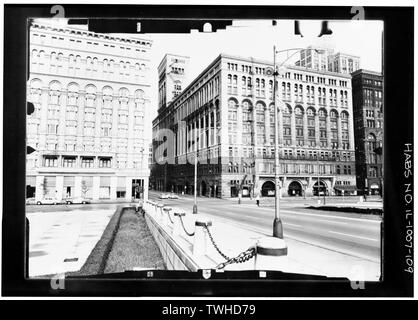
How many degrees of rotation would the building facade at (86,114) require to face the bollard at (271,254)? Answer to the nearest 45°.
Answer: approximately 45° to its left

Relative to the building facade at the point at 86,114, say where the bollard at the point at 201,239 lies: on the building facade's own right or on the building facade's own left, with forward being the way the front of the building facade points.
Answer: on the building facade's own left

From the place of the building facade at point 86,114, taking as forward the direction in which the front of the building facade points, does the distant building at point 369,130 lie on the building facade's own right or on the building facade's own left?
on the building facade's own left

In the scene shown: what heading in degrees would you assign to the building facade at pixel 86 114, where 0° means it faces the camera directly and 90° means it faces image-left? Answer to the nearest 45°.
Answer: approximately 0°

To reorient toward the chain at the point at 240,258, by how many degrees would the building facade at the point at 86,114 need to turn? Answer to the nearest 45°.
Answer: approximately 45° to its left
